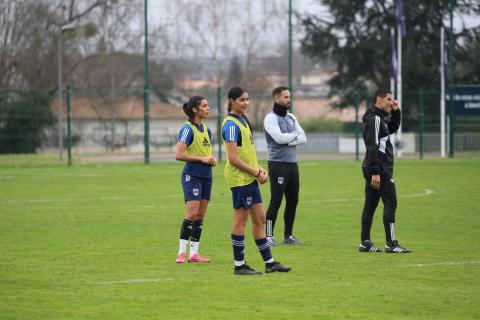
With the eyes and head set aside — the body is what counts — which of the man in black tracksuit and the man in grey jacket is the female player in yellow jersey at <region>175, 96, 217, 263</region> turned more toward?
the man in black tracksuit

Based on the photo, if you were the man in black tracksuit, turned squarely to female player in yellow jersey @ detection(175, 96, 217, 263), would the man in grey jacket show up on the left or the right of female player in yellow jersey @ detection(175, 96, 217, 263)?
right

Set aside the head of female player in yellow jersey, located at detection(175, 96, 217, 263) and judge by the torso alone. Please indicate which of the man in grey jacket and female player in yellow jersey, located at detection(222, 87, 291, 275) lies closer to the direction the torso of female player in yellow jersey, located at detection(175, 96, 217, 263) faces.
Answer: the female player in yellow jersey

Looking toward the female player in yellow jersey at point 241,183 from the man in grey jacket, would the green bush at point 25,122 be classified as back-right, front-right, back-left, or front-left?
back-right

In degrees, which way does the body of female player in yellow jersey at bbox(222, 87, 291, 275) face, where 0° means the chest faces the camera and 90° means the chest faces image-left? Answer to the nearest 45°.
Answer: approximately 315°

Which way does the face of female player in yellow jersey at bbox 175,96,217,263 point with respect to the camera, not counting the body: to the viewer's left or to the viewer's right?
to the viewer's right

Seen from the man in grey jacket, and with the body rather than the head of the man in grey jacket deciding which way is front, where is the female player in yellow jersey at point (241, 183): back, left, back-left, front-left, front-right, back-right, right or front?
front-right

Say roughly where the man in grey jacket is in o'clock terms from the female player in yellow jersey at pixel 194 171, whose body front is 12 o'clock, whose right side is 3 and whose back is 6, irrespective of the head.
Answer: The man in grey jacket is roughly at 9 o'clock from the female player in yellow jersey.

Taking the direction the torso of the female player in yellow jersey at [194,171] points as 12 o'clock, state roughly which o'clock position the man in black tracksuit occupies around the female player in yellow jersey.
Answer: The man in black tracksuit is roughly at 10 o'clock from the female player in yellow jersey.

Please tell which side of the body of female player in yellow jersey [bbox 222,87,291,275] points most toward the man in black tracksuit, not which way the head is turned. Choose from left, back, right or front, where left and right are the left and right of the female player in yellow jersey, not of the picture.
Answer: left
